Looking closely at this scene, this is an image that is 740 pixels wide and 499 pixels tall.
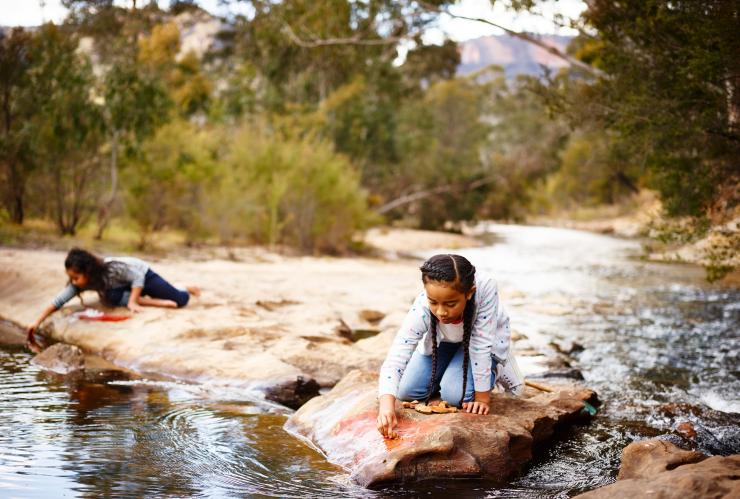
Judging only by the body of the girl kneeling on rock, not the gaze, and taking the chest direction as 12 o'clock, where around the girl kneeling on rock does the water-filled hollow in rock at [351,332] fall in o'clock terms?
The water-filled hollow in rock is roughly at 4 o'clock from the girl kneeling on rock.

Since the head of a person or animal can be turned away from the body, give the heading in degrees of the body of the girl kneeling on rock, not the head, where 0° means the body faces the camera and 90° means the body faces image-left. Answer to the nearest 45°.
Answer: approximately 45°

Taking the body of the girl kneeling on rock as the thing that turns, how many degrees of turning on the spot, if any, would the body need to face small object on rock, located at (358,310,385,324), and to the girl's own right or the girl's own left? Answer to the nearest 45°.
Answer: approximately 135° to the girl's own right

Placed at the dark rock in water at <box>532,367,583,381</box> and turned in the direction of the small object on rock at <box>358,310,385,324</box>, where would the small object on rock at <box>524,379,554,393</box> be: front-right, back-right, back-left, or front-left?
back-left

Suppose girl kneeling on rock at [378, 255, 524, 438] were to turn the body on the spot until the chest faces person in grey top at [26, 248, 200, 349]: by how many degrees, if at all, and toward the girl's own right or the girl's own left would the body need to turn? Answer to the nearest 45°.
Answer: approximately 90° to the girl's own right

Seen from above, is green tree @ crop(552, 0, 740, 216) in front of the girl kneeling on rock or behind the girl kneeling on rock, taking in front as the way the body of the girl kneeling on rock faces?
behind

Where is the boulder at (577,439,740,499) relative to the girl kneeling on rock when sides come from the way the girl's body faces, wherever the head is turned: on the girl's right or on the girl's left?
on the girl's left

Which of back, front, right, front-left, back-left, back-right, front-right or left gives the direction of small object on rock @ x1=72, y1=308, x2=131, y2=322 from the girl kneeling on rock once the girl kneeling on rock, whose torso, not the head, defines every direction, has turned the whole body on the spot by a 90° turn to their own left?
back
